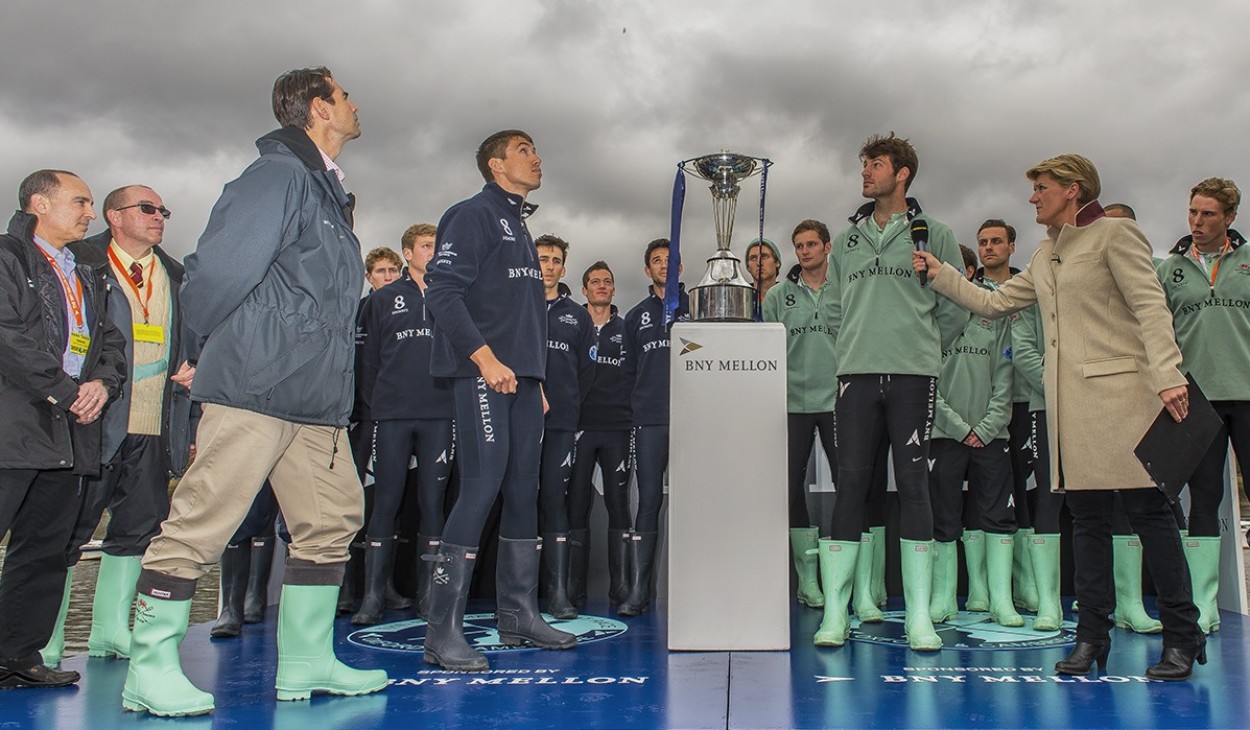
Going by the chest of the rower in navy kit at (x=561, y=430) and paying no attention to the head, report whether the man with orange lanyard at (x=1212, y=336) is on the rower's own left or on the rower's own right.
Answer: on the rower's own left

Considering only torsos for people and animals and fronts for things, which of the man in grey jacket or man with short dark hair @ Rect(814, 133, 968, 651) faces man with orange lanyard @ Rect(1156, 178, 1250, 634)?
the man in grey jacket

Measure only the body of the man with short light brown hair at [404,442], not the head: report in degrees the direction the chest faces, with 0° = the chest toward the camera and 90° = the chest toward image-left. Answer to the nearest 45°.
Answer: approximately 315°

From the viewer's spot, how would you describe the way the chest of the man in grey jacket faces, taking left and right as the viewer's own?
facing to the right of the viewer

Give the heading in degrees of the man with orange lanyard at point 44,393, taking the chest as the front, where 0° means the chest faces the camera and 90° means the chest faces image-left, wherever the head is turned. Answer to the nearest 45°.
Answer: approximately 315°

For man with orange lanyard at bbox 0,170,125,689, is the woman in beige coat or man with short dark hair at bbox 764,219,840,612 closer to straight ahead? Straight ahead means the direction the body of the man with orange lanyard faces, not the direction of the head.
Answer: the woman in beige coat
